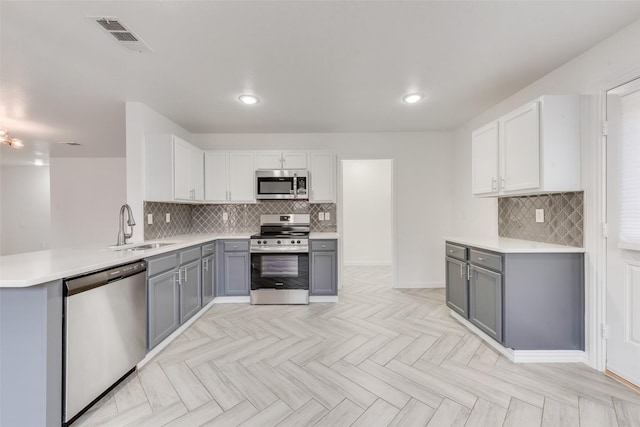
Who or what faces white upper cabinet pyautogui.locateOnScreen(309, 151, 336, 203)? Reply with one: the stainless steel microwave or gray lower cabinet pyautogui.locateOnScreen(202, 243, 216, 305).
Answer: the gray lower cabinet

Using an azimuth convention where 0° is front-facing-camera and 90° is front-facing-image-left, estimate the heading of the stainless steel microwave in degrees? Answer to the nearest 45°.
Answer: approximately 0°

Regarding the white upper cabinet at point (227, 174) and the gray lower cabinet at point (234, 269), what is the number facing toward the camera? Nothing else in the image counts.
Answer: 2

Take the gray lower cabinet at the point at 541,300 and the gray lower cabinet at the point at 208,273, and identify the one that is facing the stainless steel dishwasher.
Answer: the gray lower cabinet at the point at 541,300

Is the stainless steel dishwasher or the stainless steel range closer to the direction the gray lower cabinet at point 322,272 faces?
the stainless steel dishwasher

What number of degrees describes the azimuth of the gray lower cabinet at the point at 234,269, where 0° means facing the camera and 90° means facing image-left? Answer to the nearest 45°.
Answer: approximately 0°

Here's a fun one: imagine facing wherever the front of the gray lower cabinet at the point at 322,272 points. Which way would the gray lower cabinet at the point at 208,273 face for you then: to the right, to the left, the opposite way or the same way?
to the left

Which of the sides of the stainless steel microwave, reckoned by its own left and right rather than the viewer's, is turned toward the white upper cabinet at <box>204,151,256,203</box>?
right

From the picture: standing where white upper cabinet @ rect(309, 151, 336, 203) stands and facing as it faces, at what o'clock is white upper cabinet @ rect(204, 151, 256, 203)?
white upper cabinet @ rect(204, 151, 256, 203) is roughly at 3 o'clock from white upper cabinet @ rect(309, 151, 336, 203).

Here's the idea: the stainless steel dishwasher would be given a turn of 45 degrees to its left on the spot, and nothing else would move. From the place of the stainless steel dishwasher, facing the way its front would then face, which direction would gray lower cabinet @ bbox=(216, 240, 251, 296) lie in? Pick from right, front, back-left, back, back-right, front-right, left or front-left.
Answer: front-left

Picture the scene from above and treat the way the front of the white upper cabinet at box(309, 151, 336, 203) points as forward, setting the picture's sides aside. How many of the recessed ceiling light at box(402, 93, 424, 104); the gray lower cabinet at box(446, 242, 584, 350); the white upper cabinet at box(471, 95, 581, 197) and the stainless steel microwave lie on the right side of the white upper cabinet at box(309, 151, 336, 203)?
1
